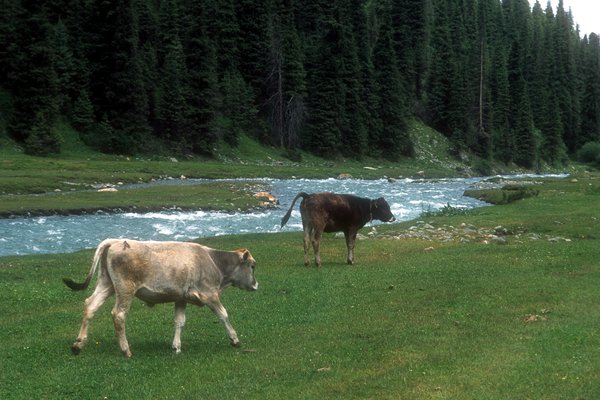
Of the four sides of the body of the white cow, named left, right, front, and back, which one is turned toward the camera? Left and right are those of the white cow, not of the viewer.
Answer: right

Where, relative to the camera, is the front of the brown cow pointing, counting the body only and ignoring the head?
to the viewer's right
